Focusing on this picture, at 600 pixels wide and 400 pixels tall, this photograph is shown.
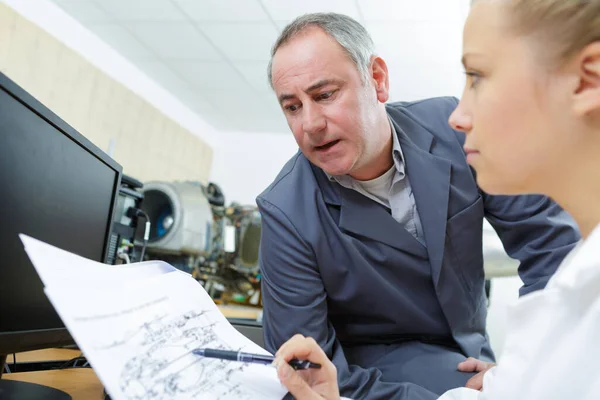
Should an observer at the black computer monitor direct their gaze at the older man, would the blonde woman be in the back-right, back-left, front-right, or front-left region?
front-right

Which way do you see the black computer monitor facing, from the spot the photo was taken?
facing the viewer and to the right of the viewer

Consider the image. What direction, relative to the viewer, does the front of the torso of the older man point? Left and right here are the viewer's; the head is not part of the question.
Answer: facing the viewer

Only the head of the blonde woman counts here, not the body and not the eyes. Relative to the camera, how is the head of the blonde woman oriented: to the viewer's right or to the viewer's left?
to the viewer's left

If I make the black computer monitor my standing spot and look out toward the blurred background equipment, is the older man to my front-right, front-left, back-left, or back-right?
front-right

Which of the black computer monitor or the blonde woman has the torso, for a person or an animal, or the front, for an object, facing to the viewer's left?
the blonde woman

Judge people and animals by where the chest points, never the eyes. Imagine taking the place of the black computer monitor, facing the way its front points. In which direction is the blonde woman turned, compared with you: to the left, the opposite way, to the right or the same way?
the opposite way

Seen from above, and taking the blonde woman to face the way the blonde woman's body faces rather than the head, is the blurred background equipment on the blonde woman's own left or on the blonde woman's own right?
on the blonde woman's own right

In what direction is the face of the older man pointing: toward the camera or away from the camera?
toward the camera

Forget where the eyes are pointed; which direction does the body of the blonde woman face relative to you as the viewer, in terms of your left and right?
facing to the left of the viewer

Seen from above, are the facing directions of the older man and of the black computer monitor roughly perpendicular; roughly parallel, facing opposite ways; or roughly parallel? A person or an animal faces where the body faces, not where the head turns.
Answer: roughly perpendicular

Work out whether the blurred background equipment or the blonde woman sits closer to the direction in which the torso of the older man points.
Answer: the blonde woman
